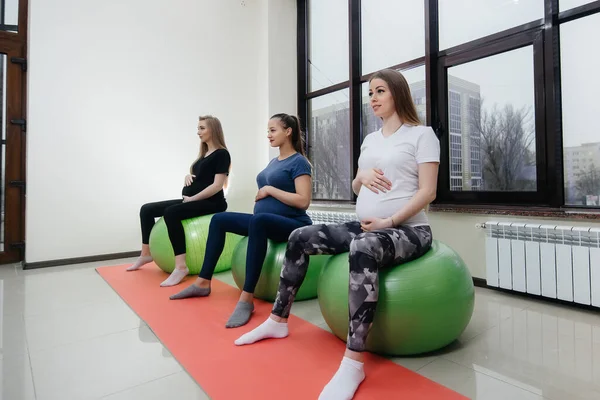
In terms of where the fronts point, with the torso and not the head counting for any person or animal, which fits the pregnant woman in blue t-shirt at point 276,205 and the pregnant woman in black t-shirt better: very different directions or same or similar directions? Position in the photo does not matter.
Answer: same or similar directions

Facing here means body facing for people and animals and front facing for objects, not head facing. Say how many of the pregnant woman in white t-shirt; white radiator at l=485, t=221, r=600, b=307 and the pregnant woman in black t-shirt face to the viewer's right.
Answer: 0

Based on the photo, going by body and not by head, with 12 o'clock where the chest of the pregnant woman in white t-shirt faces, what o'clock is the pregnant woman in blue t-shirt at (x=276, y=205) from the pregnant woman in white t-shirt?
The pregnant woman in blue t-shirt is roughly at 3 o'clock from the pregnant woman in white t-shirt.

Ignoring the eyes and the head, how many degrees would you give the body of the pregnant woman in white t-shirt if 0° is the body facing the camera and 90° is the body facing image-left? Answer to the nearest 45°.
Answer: approximately 45°

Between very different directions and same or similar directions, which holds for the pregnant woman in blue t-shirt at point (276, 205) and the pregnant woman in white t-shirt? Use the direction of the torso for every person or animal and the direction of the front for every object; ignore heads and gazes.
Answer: same or similar directions

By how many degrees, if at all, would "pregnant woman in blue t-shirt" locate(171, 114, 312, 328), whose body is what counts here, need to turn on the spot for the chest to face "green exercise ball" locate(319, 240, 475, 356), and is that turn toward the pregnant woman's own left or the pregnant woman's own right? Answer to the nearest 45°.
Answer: approximately 90° to the pregnant woman's own left

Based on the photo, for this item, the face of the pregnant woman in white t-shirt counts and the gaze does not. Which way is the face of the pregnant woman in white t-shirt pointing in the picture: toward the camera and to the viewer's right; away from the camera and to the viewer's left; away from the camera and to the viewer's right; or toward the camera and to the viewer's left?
toward the camera and to the viewer's left

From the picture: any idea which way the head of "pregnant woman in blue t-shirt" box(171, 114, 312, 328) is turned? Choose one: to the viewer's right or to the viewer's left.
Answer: to the viewer's left

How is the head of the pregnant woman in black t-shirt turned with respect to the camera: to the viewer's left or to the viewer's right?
to the viewer's left

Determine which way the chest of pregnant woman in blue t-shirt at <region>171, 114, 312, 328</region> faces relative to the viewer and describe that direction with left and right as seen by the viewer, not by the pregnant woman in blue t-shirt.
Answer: facing the viewer and to the left of the viewer
